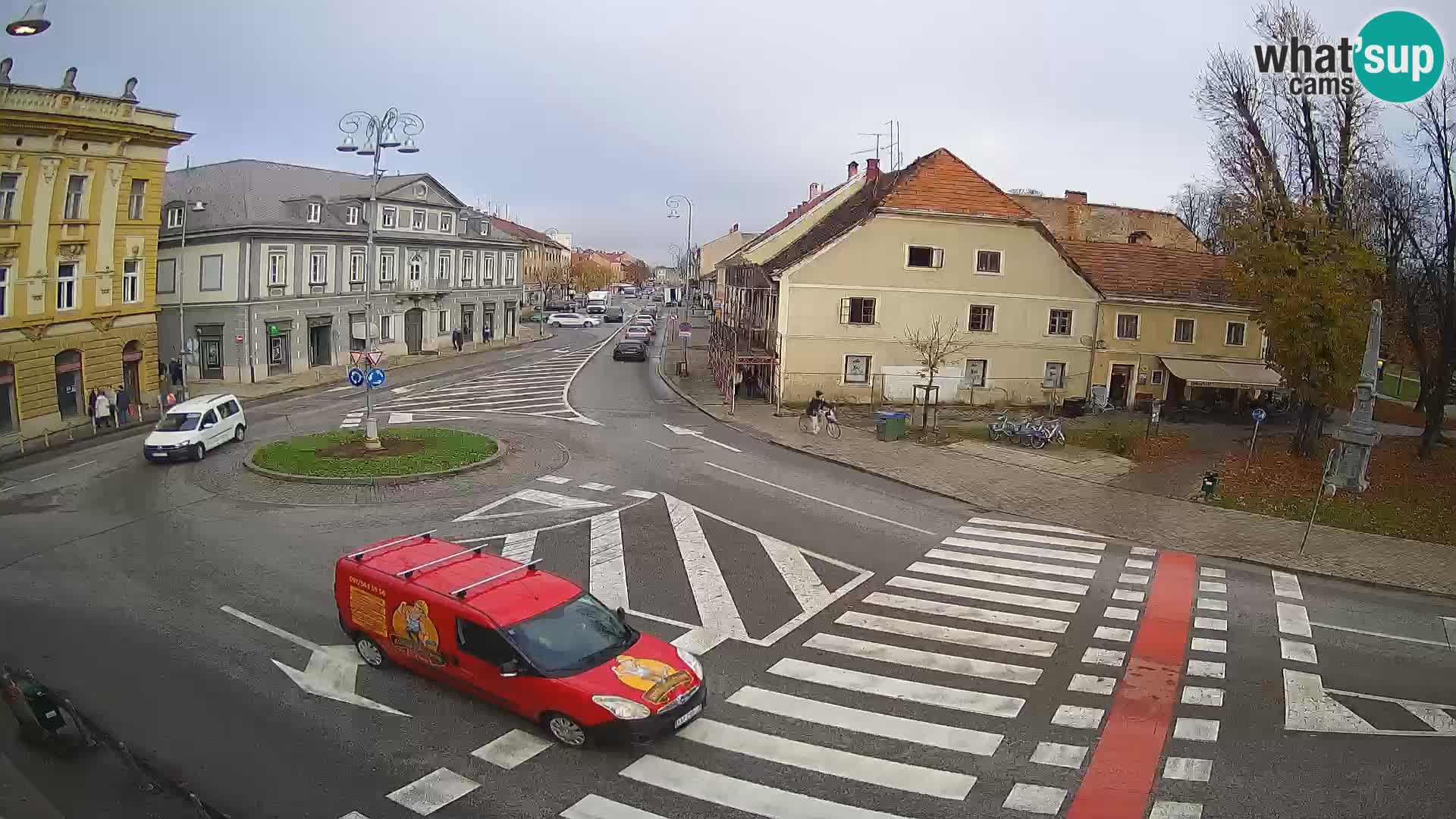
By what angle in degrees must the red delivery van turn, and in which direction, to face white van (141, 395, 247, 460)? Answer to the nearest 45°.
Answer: approximately 180°

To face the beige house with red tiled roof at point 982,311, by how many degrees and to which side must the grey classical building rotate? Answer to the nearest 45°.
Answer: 0° — it already faces it

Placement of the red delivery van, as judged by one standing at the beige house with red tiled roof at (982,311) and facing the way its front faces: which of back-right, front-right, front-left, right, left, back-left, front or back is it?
front

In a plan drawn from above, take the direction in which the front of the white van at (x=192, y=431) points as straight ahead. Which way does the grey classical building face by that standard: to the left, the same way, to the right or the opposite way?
to the left

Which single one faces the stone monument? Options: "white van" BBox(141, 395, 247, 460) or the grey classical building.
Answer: the grey classical building

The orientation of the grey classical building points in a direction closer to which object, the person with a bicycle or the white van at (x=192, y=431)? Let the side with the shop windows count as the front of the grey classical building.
the person with a bicycle

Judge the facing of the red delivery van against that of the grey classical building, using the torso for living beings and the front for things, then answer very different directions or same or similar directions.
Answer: same or similar directions

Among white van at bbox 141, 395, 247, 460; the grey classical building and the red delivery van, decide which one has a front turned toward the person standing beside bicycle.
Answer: the grey classical building

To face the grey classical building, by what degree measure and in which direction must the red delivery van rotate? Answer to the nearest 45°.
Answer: approximately 135° to its left

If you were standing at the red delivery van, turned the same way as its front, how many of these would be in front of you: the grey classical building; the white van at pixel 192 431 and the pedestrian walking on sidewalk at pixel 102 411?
0

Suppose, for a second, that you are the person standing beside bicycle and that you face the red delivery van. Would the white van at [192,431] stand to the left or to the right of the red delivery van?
right

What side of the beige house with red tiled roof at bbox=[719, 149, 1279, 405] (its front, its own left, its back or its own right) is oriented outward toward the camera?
front

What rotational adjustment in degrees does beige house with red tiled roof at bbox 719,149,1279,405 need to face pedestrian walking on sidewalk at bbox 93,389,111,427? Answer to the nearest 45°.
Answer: approximately 45° to its right

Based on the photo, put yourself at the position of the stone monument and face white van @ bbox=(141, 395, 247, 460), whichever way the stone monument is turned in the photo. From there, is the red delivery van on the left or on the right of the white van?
left

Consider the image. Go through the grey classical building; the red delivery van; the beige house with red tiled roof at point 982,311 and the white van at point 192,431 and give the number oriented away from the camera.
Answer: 0

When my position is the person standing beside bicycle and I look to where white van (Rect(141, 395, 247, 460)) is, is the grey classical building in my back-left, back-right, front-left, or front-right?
front-right

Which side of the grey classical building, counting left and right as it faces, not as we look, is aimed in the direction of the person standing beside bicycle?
front

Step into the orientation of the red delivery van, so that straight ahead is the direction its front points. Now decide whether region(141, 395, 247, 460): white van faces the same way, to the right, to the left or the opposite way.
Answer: to the right

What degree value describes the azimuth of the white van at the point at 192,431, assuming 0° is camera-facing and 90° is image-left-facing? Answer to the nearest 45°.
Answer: approximately 45°

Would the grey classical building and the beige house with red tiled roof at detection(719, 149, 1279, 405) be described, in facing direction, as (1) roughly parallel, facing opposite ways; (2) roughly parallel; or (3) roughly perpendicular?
roughly perpendicular

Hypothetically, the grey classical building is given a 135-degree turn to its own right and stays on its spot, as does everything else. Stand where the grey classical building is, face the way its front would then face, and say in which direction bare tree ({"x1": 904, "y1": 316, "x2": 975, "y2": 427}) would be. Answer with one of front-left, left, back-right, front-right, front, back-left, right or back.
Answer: back-left
